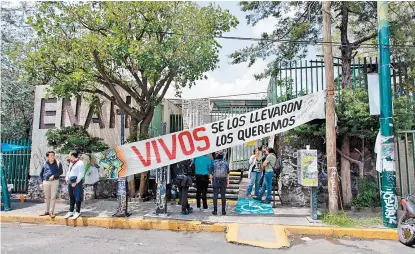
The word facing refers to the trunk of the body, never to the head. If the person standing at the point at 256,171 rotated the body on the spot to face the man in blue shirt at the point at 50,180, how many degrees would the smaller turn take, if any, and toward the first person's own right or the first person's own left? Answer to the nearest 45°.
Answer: approximately 90° to the first person's own right

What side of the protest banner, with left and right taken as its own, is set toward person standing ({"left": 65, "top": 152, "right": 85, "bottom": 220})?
right

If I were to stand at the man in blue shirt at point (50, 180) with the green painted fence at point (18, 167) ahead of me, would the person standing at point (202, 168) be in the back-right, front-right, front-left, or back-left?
back-right

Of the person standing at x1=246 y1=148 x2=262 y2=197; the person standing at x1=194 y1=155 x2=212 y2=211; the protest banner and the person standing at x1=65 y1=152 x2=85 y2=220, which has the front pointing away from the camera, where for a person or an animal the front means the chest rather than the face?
the person standing at x1=194 y1=155 x2=212 y2=211

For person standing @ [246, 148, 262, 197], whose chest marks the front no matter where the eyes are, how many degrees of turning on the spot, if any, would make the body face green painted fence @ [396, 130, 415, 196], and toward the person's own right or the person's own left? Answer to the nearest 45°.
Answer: approximately 45° to the person's own left

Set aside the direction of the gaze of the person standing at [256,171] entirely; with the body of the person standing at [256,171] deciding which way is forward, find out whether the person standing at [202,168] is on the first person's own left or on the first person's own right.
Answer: on the first person's own right
